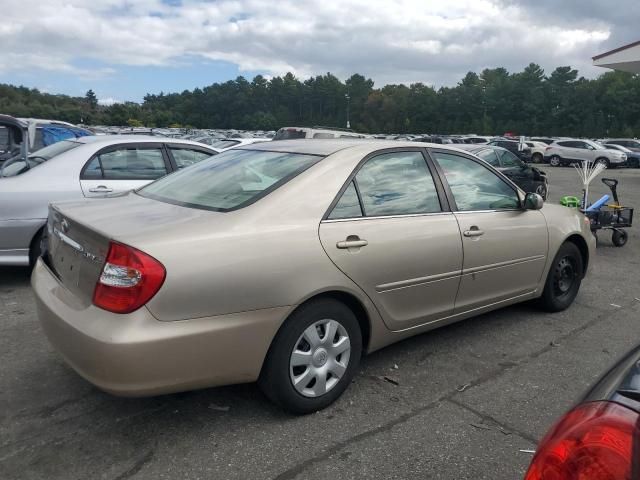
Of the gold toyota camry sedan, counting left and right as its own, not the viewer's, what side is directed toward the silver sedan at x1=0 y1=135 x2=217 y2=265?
left

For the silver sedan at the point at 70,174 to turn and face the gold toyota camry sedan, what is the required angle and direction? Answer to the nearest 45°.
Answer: approximately 90° to its right

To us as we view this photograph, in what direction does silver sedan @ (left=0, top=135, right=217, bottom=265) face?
facing to the right of the viewer

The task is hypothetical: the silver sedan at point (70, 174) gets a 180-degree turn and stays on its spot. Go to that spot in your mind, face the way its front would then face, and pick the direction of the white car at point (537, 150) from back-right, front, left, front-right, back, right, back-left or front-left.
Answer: back-right

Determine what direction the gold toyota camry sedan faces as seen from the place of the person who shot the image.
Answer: facing away from the viewer and to the right of the viewer

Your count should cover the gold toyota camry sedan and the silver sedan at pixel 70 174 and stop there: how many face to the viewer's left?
0
